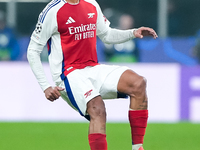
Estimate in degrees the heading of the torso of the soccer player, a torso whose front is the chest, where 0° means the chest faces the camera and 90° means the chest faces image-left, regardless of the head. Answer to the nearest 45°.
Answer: approximately 315°
